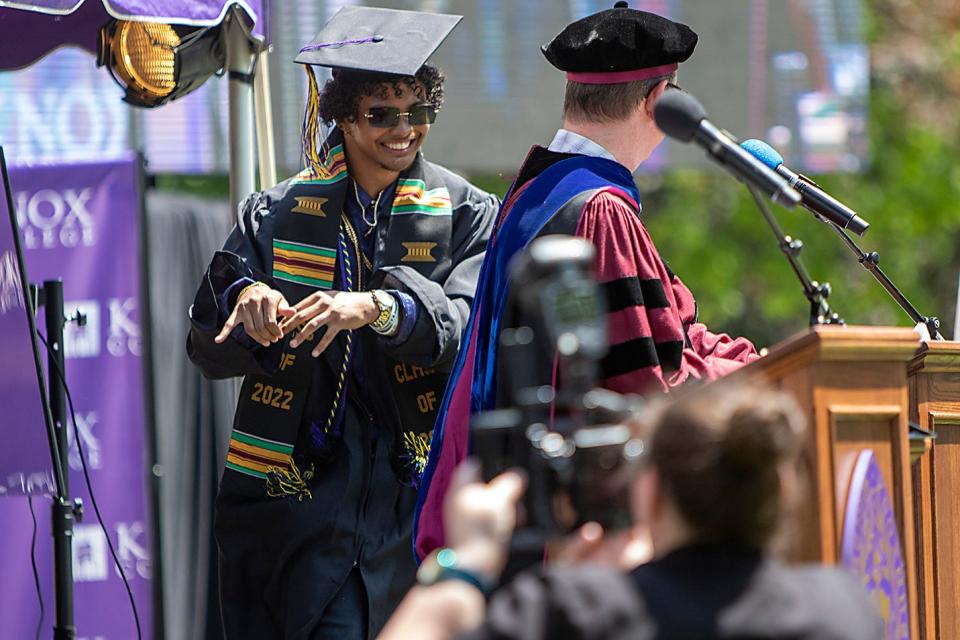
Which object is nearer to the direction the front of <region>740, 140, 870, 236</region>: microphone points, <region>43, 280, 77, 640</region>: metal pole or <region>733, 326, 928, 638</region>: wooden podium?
the metal pole

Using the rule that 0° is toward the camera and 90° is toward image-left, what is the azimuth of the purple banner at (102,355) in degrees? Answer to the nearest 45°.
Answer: approximately 0°

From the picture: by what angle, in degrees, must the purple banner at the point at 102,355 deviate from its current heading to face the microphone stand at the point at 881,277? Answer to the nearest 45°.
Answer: approximately 45° to its left

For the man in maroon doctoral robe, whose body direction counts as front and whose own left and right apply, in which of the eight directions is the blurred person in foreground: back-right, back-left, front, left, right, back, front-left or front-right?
back-right

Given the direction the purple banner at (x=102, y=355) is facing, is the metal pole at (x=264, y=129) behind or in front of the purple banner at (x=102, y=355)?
in front

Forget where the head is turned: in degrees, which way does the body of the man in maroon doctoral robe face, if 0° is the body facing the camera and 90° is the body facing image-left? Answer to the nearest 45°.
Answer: approximately 225°

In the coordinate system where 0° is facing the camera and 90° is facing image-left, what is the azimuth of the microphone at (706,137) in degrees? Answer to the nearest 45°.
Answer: approximately 90°

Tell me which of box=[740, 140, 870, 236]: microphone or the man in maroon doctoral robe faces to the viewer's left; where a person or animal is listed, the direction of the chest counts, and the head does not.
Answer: the microphone

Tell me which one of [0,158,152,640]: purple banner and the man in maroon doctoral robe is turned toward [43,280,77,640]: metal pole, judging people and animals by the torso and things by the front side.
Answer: the purple banner

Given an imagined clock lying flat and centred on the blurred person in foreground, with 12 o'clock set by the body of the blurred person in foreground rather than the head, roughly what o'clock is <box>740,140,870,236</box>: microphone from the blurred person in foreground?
The microphone is roughly at 2 o'clock from the blurred person in foreground.

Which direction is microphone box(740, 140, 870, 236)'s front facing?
to the viewer's left

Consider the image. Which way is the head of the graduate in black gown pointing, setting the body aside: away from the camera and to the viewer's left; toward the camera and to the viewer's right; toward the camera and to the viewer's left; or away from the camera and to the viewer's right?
toward the camera and to the viewer's right
